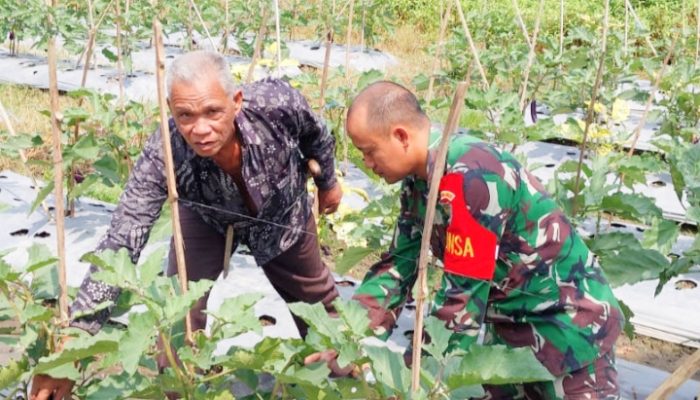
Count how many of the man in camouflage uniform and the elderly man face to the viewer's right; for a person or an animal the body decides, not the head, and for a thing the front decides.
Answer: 0

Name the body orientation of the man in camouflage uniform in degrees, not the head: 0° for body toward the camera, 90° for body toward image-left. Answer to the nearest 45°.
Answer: approximately 90°

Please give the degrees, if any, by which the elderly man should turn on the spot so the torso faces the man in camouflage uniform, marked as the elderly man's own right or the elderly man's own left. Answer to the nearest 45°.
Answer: approximately 90° to the elderly man's own left

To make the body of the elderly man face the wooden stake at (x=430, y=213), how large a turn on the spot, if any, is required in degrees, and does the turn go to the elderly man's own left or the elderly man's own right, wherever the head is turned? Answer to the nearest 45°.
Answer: approximately 45° to the elderly man's own left
